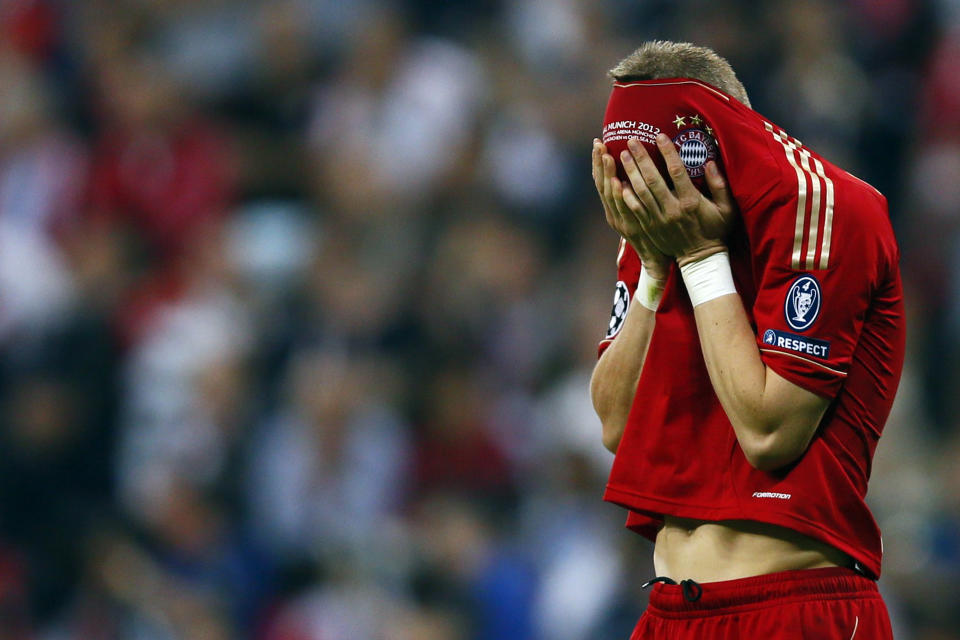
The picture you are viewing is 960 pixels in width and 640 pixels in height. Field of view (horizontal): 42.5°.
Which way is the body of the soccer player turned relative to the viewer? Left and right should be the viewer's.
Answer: facing the viewer and to the left of the viewer

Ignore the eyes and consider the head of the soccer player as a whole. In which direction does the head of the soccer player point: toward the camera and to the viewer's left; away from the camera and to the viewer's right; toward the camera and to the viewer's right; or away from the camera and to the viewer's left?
toward the camera and to the viewer's left
